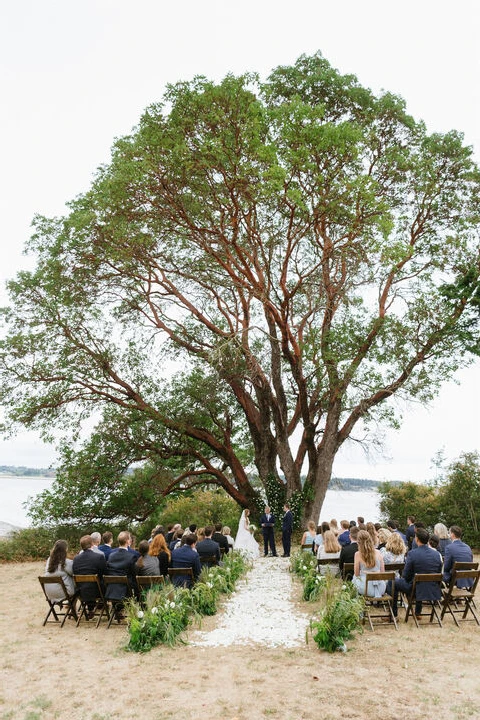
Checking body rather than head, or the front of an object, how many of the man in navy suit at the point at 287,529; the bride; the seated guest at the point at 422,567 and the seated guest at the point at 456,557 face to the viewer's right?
1

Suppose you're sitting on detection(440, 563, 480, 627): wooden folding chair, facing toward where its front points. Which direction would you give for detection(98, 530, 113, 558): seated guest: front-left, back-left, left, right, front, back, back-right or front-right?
front-left

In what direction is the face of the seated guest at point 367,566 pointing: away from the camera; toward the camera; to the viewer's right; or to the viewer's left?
away from the camera

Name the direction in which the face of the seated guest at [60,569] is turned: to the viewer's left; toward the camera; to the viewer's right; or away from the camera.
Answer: away from the camera

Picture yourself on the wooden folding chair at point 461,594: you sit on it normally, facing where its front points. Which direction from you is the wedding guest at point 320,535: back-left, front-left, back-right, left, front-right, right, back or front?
front

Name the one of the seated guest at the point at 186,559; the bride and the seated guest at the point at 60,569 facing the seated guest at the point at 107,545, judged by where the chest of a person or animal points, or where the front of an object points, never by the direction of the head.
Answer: the seated guest at the point at 60,569

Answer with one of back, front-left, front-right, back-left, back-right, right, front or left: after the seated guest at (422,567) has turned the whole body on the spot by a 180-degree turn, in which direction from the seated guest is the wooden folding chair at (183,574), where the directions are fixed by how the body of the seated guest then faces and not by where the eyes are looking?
back-right

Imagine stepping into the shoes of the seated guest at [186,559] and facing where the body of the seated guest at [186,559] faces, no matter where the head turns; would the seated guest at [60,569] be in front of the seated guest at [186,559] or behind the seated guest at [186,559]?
behind

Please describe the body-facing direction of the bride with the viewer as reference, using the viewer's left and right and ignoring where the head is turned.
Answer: facing to the right of the viewer

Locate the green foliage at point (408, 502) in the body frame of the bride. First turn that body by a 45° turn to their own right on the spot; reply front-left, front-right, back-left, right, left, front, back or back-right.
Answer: left

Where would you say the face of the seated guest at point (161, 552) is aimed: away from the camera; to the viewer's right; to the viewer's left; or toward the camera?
away from the camera

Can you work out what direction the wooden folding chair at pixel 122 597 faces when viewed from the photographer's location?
facing away from the viewer and to the right of the viewer

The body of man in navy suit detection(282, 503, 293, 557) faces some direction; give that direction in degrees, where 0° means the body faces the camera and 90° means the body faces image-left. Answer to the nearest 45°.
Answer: approximately 90°

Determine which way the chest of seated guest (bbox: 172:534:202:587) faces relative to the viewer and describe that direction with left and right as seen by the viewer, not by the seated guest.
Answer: facing away from the viewer and to the right of the viewer

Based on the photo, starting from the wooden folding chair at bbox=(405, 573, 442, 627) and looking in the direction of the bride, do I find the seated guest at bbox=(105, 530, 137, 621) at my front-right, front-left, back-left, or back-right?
front-left

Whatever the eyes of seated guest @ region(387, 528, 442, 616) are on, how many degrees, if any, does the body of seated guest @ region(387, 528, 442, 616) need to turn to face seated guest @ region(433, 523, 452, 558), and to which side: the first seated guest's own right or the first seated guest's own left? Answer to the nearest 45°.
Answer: approximately 45° to the first seated guest's own right

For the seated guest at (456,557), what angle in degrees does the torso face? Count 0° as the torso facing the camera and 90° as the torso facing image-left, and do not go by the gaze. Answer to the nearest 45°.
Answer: approximately 135°

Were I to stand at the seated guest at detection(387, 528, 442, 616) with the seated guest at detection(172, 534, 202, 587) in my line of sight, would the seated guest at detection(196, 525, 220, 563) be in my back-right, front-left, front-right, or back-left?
front-right

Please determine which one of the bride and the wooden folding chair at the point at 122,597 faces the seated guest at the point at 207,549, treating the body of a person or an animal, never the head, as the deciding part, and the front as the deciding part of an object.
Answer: the wooden folding chair
